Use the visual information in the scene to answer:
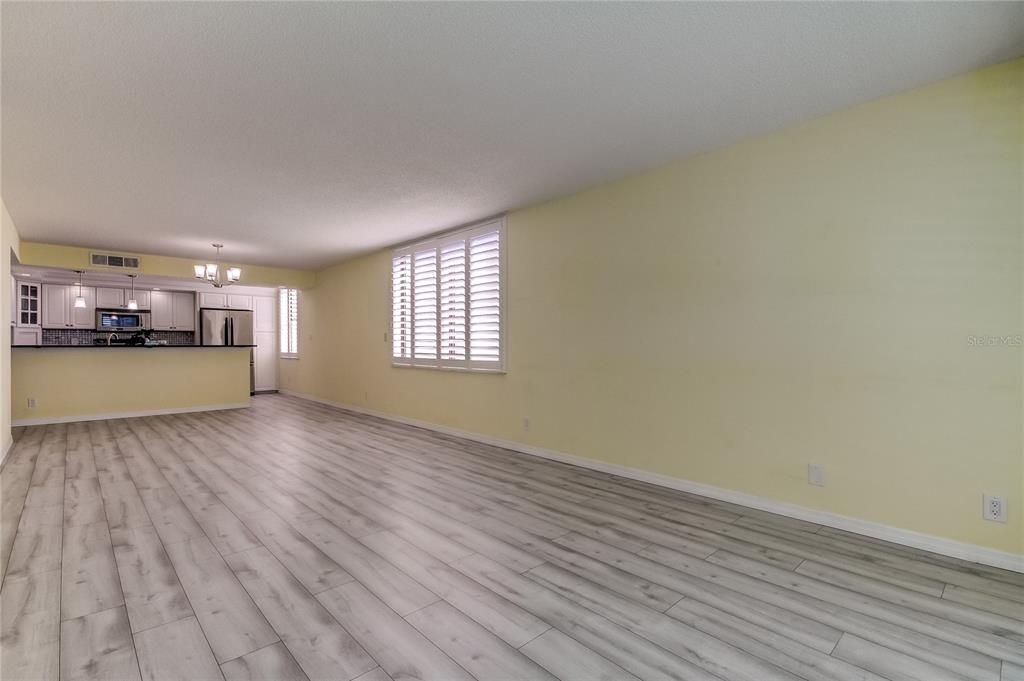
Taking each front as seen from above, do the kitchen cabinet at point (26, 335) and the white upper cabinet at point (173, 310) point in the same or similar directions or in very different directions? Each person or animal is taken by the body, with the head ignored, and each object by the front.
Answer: same or similar directions

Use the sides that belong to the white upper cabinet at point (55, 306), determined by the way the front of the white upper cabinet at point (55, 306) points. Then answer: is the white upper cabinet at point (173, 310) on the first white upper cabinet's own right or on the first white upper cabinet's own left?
on the first white upper cabinet's own left

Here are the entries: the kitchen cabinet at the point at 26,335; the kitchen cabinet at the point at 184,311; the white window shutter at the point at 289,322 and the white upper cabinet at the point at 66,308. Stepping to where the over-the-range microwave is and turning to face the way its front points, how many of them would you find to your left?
2

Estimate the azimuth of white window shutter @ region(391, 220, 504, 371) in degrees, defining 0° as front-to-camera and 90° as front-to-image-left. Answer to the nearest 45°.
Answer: approximately 45°

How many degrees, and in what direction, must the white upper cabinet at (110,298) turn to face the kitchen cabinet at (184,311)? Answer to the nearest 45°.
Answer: approximately 90° to its left

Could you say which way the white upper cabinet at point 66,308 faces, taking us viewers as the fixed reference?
facing the viewer

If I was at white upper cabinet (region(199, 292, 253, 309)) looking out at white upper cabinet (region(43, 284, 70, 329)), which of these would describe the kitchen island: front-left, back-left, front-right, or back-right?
front-left

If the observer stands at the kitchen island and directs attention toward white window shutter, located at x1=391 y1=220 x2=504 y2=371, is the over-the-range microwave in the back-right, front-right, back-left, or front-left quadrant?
back-left

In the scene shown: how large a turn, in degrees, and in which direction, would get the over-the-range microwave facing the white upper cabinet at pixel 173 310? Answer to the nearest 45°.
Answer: approximately 90° to its left

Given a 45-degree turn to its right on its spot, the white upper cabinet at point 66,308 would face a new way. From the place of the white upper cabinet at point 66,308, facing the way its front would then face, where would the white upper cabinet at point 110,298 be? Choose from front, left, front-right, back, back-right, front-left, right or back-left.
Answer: back-left

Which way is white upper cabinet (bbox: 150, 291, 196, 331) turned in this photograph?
toward the camera

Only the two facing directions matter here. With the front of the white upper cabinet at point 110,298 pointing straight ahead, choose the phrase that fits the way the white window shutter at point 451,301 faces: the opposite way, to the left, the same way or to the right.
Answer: to the right

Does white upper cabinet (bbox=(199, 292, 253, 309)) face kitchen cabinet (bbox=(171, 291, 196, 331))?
no

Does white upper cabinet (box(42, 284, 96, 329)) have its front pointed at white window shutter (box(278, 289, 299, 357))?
no

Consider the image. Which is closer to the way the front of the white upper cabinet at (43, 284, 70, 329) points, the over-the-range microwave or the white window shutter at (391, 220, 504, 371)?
the white window shutter

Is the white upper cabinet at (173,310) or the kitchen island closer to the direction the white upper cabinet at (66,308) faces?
the kitchen island

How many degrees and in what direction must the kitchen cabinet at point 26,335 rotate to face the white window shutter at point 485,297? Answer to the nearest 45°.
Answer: approximately 45° to its left

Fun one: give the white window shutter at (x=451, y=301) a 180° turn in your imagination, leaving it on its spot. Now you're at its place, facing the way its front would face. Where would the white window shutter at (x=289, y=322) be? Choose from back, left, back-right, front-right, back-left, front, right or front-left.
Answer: left
